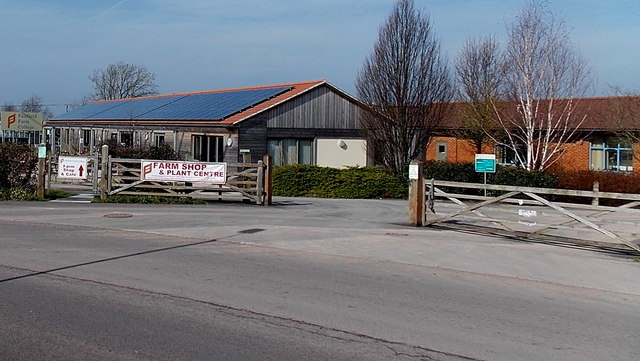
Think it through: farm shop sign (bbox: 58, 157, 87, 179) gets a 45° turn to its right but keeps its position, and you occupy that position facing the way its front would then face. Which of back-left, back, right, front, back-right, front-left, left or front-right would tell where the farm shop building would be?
back

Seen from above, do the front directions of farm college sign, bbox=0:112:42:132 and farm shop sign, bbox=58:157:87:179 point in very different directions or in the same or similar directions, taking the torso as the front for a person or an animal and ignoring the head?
same or similar directions

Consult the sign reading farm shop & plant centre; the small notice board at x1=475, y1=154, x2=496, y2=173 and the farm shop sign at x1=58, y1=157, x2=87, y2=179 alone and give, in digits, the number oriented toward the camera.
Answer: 3

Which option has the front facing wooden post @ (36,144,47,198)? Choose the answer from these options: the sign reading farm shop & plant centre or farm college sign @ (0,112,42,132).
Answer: the farm college sign

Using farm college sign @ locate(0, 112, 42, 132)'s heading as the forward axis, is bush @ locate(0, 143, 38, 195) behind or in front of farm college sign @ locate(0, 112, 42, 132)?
in front

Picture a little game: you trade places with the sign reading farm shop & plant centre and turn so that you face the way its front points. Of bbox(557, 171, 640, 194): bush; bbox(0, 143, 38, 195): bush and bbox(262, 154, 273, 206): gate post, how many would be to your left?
2

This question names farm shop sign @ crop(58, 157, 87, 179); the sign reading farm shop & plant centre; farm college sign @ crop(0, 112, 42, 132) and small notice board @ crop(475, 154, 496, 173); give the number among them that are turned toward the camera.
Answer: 4

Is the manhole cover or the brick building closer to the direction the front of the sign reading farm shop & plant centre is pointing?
the manhole cover

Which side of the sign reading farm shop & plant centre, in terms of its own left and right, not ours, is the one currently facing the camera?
front

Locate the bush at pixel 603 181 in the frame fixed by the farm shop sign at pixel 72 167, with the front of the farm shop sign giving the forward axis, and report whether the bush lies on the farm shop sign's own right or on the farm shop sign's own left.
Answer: on the farm shop sign's own left

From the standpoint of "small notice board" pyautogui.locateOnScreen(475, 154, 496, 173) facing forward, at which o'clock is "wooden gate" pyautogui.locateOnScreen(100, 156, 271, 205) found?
The wooden gate is roughly at 2 o'clock from the small notice board.

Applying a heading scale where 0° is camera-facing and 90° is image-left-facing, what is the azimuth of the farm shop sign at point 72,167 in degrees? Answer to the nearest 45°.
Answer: approximately 0°

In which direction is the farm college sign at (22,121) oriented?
toward the camera

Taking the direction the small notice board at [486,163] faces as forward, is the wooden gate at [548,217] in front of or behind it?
in front

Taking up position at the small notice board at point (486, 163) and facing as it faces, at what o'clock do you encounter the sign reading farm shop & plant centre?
The sign reading farm shop & plant centre is roughly at 2 o'clock from the small notice board.
